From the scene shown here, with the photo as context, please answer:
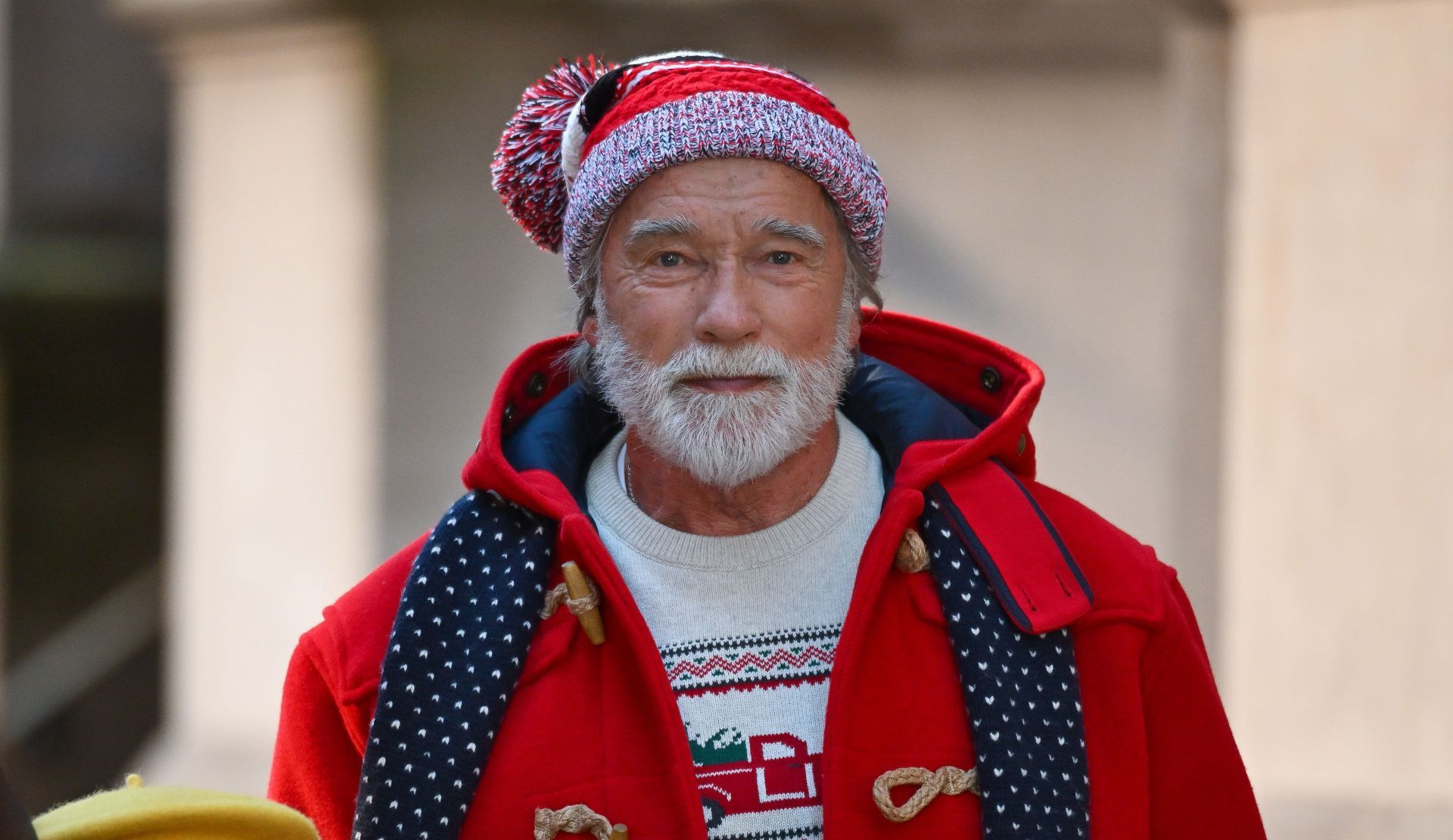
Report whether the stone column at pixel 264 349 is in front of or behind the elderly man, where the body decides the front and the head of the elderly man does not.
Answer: behind

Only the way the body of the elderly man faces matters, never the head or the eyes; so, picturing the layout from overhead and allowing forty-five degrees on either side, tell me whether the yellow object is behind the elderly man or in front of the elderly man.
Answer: in front

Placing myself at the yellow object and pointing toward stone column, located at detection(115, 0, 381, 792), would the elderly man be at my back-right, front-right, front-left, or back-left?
front-right

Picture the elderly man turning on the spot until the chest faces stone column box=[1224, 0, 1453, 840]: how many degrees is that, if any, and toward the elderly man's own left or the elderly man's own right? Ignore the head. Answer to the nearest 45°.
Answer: approximately 135° to the elderly man's own left

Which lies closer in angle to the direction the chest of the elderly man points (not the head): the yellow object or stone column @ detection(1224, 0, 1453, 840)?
the yellow object

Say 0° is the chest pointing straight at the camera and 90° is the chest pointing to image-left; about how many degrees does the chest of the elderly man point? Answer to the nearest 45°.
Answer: approximately 0°

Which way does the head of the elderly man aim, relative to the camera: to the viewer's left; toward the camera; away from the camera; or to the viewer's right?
toward the camera
